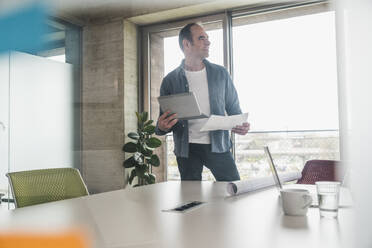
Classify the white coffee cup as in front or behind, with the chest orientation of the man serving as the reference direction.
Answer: in front

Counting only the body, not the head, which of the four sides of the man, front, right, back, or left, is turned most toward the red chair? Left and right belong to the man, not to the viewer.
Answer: left

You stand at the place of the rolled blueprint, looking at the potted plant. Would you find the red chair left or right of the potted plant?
right

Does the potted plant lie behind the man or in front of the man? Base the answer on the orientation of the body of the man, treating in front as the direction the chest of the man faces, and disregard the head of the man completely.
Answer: behind

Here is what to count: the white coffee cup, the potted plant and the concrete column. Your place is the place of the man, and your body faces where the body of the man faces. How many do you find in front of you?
1

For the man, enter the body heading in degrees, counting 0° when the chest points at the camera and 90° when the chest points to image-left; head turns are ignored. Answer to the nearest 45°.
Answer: approximately 0°

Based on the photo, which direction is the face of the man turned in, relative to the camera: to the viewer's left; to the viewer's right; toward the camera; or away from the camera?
to the viewer's right

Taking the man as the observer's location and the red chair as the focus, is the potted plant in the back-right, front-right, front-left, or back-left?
back-left

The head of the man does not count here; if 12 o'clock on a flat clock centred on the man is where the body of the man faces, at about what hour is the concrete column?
The concrete column is roughly at 5 o'clock from the man.

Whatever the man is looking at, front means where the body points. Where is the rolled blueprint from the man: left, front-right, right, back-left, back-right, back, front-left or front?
front

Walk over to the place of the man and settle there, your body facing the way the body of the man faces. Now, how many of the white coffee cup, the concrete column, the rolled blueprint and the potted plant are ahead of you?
2
